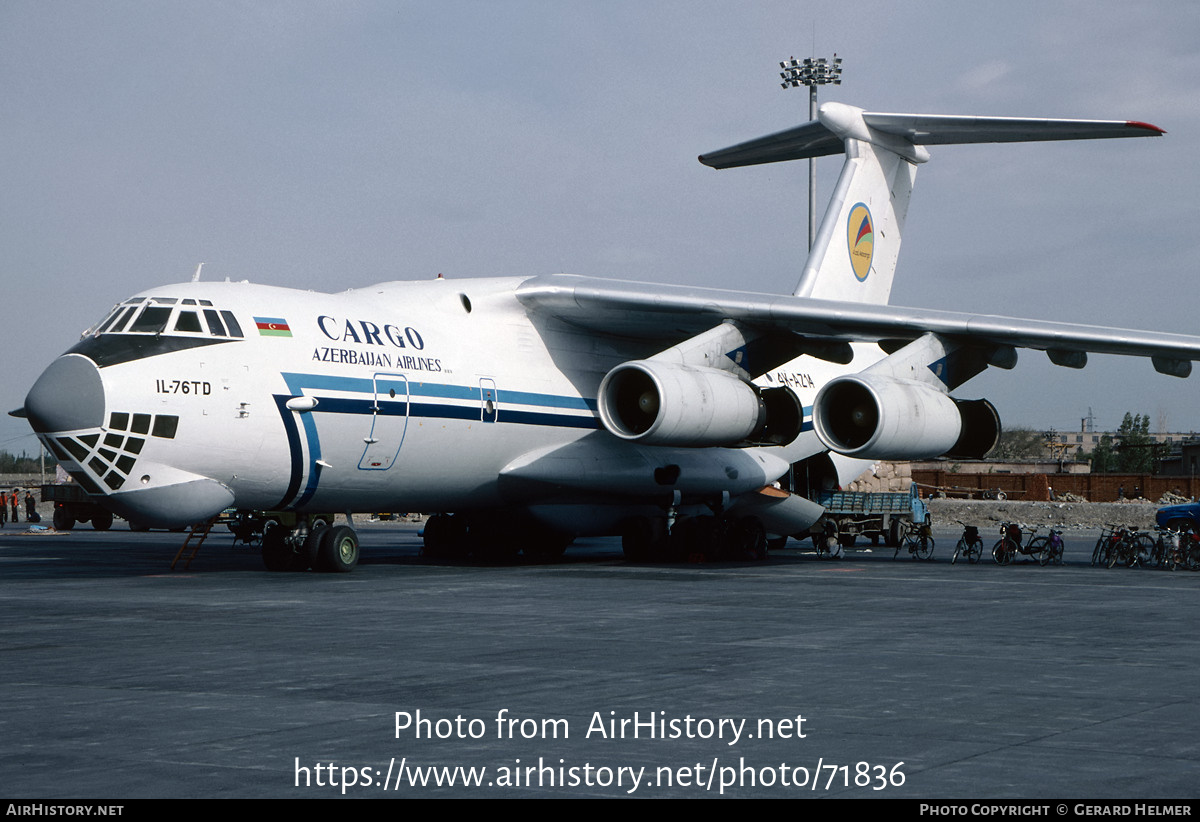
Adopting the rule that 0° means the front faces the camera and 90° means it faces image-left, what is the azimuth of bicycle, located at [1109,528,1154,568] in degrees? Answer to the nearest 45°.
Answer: approximately 45°

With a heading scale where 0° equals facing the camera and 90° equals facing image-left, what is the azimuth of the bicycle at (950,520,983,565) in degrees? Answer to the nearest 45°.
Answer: approximately 45°

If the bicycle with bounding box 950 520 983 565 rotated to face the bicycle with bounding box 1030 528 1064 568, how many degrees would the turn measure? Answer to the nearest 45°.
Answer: approximately 90° to its left

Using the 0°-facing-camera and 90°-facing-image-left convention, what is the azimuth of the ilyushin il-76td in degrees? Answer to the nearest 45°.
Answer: approximately 45°

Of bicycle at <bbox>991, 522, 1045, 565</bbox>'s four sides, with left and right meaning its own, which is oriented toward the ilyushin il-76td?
front

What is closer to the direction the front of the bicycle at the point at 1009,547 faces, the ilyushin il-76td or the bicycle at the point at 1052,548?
the ilyushin il-76td

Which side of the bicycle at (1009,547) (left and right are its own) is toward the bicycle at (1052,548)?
back

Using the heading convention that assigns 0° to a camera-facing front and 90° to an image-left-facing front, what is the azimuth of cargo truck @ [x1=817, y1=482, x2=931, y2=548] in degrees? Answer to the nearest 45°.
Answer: approximately 225°

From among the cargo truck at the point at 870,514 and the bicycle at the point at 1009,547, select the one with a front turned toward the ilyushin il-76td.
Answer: the bicycle

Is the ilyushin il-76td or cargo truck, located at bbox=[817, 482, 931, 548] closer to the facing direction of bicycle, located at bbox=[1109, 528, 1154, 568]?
the ilyushin il-76td

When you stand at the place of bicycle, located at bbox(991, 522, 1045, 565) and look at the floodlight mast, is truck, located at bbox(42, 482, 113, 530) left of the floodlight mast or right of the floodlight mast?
left
